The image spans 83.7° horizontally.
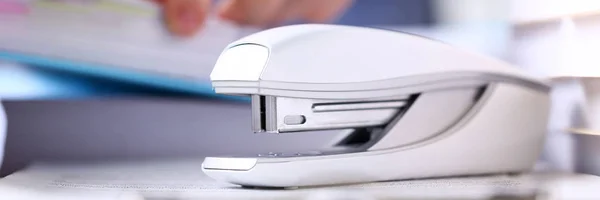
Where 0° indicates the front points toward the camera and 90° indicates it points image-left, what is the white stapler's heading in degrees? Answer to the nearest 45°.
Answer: approximately 90°
